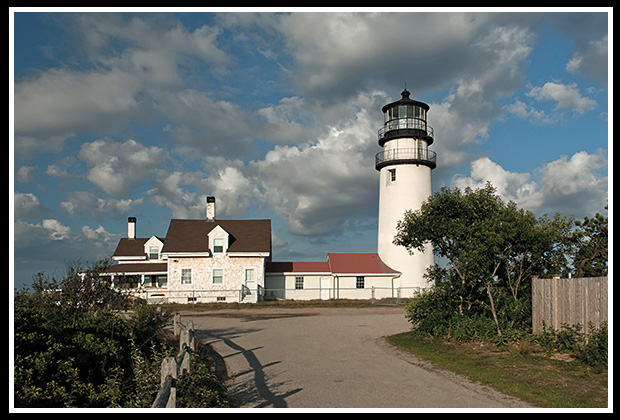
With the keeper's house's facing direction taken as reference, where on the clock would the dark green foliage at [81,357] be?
The dark green foliage is roughly at 12 o'clock from the keeper's house.

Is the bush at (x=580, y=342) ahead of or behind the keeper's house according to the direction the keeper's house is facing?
ahead

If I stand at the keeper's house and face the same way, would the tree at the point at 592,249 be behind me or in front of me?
in front

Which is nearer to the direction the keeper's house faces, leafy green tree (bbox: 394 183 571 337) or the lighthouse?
the leafy green tree

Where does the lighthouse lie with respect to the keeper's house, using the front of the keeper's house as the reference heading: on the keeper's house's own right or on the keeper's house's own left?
on the keeper's house's own left

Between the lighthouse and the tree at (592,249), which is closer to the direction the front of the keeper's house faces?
the tree

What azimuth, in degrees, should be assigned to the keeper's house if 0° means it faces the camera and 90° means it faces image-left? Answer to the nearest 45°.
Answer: approximately 0°

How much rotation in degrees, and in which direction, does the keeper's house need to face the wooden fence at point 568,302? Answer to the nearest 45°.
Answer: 0° — it already faces it

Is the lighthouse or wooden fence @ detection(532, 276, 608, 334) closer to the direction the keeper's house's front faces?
the wooden fence
